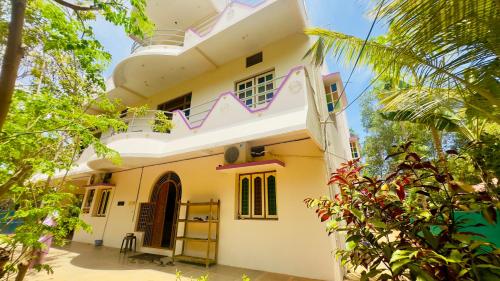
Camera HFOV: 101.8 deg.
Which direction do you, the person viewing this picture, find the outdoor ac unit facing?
facing the viewer and to the left of the viewer

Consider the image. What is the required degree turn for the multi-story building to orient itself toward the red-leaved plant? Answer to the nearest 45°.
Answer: approximately 45° to its left

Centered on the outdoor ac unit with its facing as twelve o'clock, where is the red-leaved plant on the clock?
The red-leaved plant is roughly at 10 o'clock from the outdoor ac unit.
